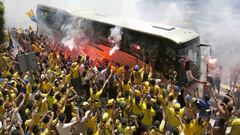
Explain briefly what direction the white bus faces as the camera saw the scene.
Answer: facing the viewer and to the right of the viewer
